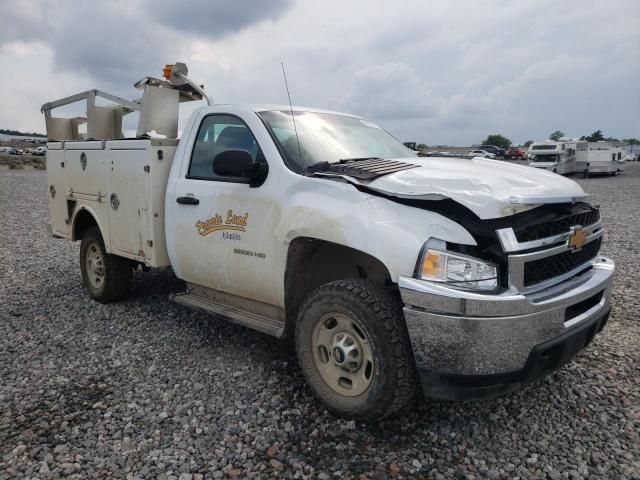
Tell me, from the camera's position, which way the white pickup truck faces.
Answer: facing the viewer and to the right of the viewer

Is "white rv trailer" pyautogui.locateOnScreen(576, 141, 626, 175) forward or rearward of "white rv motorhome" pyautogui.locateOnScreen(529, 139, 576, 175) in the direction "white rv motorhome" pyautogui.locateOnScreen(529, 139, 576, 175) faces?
rearward

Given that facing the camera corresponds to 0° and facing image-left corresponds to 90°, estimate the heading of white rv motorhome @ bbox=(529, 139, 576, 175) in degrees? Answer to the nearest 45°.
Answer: approximately 45°

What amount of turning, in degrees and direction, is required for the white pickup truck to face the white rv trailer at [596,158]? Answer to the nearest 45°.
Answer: approximately 90° to its left

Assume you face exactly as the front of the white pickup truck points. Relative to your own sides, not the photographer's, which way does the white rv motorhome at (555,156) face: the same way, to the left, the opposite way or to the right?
to the right

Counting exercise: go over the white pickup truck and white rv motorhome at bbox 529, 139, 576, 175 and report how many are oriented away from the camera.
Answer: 0

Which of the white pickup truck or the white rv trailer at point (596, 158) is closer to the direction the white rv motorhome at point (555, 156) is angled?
the white pickup truck

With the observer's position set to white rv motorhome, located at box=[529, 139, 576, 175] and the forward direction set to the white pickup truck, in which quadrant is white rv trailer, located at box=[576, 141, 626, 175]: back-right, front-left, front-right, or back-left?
back-left
